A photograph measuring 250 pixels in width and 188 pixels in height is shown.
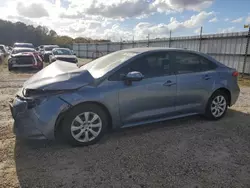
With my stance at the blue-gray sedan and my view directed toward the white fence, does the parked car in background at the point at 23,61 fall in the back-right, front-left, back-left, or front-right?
front-left

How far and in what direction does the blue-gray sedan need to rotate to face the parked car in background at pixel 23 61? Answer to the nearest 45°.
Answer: approximately 90° to its right

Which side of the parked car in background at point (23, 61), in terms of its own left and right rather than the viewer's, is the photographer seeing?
front

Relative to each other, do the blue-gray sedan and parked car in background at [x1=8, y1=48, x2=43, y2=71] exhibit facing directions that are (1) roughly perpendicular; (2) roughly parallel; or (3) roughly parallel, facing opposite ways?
roughly perpendicular

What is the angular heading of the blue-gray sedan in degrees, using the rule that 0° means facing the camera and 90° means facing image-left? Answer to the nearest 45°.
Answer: approximately 45°

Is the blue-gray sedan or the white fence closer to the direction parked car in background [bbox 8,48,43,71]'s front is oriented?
the blue-gray sedan

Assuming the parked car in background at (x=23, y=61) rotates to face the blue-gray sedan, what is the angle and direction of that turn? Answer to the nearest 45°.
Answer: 0° — it already faces it

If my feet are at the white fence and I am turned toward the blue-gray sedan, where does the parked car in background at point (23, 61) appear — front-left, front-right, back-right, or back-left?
front-right

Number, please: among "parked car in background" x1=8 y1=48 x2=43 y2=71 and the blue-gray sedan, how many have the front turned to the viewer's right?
0

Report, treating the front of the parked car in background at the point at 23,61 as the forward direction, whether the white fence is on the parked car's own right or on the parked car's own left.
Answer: on the parked car's own left
